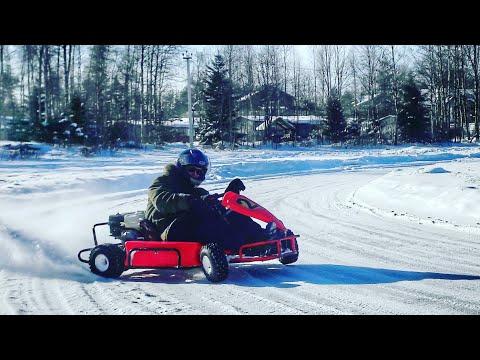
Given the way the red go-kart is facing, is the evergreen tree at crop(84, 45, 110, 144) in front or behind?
behind

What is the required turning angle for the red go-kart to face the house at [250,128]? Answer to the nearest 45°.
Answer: approximately 135° to its left

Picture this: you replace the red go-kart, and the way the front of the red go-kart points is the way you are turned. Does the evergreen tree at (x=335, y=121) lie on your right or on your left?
on your left

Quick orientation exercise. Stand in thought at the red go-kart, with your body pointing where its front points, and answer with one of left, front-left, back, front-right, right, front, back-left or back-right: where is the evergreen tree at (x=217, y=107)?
back-left

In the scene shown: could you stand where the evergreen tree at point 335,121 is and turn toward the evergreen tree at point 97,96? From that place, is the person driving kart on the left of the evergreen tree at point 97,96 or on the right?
left

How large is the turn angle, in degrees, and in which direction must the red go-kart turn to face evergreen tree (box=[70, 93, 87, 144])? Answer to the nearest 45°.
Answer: approximately 135° to its left

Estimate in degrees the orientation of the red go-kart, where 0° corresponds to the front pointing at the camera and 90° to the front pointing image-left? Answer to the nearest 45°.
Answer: approximately 315°

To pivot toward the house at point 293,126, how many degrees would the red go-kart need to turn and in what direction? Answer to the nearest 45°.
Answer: approximately 135° to its left
